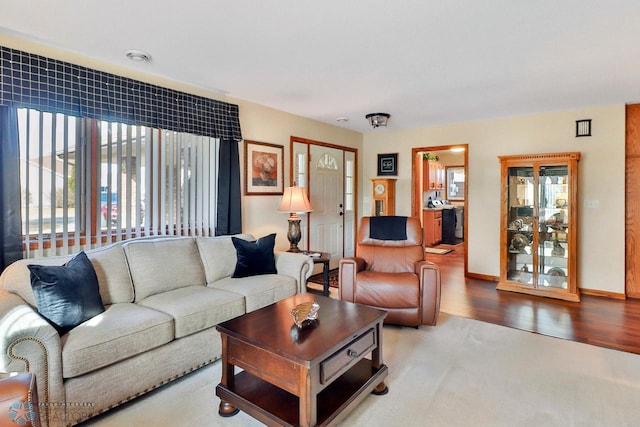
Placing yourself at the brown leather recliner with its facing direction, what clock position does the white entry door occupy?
The white entry door is roughly at 5 o'clock from the brown leather recliner.

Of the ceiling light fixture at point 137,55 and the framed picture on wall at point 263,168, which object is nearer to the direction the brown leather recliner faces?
the ceiling light fixture

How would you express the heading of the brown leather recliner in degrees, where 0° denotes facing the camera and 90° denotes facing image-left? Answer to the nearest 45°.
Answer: approximately 0°

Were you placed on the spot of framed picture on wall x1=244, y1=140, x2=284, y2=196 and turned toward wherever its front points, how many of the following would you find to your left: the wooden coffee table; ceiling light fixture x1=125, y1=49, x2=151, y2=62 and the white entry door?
1

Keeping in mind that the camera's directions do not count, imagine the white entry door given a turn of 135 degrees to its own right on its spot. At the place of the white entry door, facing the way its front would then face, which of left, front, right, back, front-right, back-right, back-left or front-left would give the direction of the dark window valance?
front-left

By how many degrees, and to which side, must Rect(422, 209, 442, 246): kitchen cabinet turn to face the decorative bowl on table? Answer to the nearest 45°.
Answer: approximately 45° to its right

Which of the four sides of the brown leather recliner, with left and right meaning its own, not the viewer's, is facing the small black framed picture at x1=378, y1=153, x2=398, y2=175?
back

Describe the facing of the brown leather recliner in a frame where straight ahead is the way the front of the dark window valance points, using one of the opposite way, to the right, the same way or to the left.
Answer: to the right

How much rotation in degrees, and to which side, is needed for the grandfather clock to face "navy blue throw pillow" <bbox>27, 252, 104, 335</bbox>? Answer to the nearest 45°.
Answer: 0° — it already faces it

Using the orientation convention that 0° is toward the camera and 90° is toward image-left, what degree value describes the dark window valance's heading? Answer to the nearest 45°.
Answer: approximately 315°
